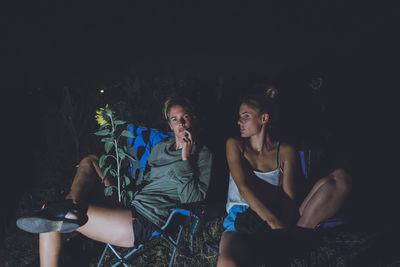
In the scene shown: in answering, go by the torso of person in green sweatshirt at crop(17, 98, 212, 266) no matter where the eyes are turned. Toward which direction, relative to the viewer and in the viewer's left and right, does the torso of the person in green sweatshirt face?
facing the viewer and to the left of the viewer

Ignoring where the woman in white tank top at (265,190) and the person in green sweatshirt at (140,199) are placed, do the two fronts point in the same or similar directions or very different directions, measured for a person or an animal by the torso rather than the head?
same or similar directions

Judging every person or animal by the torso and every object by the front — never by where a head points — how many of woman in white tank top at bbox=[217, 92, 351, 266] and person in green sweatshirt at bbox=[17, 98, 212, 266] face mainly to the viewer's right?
0

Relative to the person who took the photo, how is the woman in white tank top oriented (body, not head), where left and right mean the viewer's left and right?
facing the viewer

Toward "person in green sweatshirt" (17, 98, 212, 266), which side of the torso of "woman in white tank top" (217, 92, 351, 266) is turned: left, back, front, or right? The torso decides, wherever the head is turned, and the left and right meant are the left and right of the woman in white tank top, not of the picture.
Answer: right

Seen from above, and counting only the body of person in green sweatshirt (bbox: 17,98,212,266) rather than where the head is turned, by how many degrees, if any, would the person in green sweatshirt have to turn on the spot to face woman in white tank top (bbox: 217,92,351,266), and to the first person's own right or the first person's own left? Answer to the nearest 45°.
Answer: approximately 135° to the first person's own left
